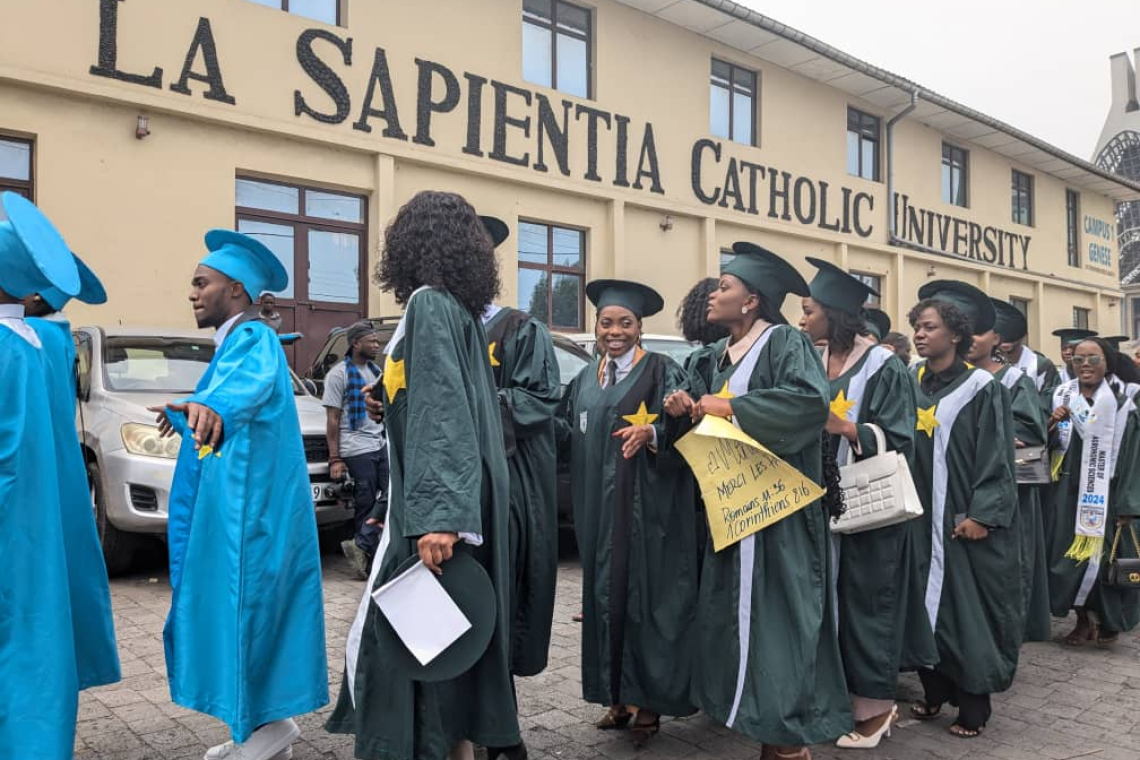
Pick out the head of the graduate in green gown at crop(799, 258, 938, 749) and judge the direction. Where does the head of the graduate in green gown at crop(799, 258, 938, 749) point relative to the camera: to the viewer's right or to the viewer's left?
to the viewer's left

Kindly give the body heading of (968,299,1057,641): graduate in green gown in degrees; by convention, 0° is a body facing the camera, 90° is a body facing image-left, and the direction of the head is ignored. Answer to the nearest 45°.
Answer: approximately 90°

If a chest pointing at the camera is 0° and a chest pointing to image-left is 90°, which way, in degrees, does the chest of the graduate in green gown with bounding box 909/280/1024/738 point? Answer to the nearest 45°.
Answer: approximately 45°

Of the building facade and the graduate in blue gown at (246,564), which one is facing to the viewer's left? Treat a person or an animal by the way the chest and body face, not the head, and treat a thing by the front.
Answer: the graduate in blue gown

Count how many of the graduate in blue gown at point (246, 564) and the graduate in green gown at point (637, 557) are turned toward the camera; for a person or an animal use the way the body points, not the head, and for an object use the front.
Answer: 1

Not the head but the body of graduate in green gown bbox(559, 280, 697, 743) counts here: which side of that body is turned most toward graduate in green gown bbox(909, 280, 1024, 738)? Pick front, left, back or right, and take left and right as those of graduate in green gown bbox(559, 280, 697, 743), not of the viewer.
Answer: left

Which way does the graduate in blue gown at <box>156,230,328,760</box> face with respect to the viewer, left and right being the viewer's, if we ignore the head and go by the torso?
facing to the left of the viewer

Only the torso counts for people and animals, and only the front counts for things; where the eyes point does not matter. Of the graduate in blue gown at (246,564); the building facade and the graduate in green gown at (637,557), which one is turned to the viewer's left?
the graduate in blue gown

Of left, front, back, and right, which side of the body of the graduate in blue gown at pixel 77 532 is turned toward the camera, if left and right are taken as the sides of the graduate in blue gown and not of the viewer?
left
